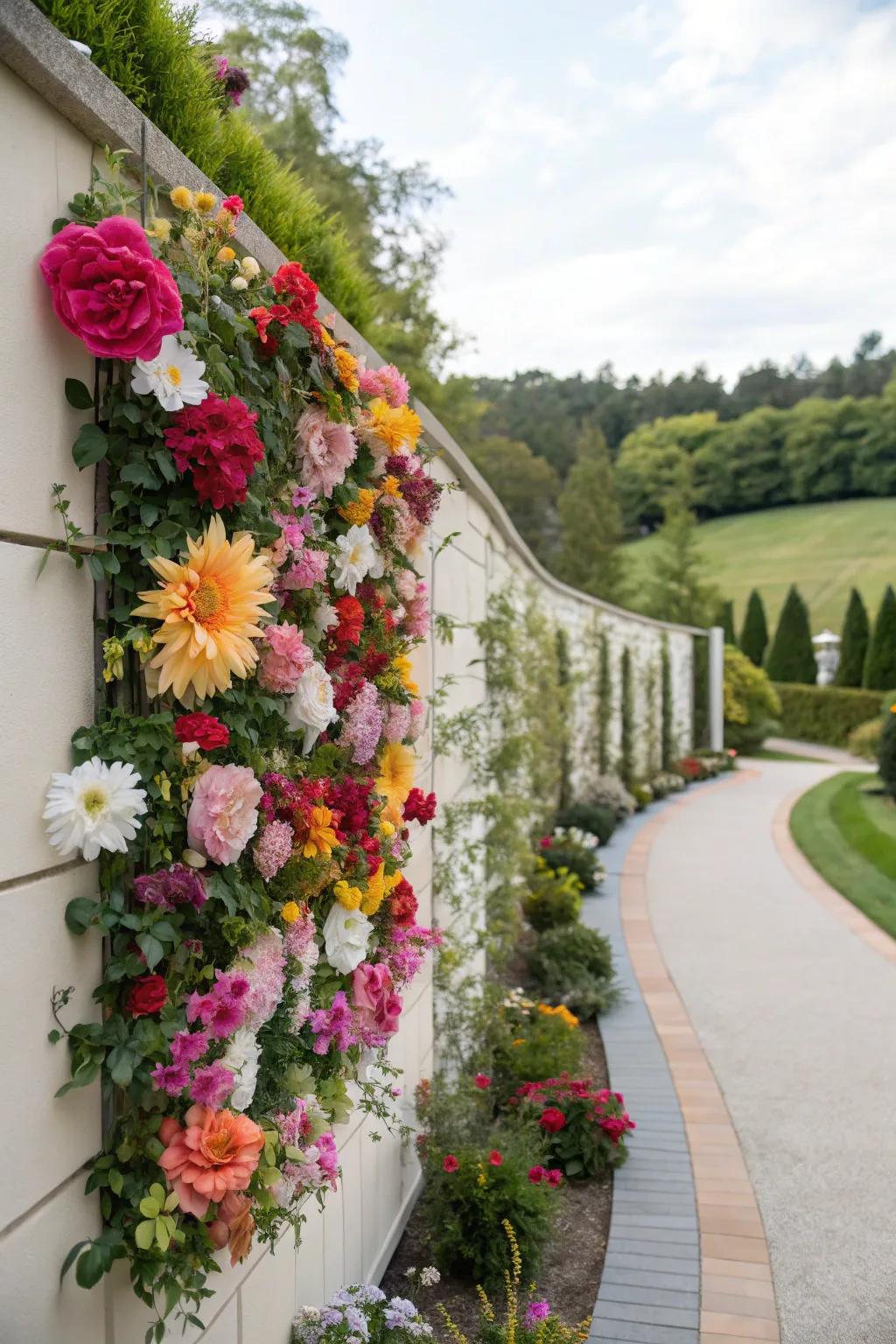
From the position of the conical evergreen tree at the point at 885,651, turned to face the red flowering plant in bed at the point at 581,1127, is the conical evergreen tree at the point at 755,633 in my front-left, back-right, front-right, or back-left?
back-right

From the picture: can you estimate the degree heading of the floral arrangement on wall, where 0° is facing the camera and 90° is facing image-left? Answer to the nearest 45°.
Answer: approximately 315°

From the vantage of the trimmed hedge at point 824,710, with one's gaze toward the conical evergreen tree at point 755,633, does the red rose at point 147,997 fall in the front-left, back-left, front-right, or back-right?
back-left

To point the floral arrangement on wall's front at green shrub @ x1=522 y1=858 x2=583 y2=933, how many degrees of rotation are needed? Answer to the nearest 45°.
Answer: approximately 90° to its left

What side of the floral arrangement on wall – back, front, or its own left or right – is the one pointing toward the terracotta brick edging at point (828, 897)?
left

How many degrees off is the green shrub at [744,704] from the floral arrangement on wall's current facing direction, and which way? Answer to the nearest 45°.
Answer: approximately 90° to its left

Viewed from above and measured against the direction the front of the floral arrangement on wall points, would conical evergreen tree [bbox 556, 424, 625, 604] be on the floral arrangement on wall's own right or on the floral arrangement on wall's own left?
on the floral arrangement on wall's own left

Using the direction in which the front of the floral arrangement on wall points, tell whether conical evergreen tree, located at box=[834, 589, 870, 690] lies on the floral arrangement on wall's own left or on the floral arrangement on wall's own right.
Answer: on the floral arrangement on wall's own left

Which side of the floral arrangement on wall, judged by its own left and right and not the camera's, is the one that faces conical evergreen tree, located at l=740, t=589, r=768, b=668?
left

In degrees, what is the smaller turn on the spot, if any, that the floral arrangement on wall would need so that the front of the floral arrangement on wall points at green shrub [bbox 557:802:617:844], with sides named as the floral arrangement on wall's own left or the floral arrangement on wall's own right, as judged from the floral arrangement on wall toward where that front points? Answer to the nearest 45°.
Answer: approximately 90° to the floral arrangement on wall's own left

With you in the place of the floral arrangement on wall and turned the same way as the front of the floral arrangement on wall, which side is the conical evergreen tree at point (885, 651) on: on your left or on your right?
on your left
